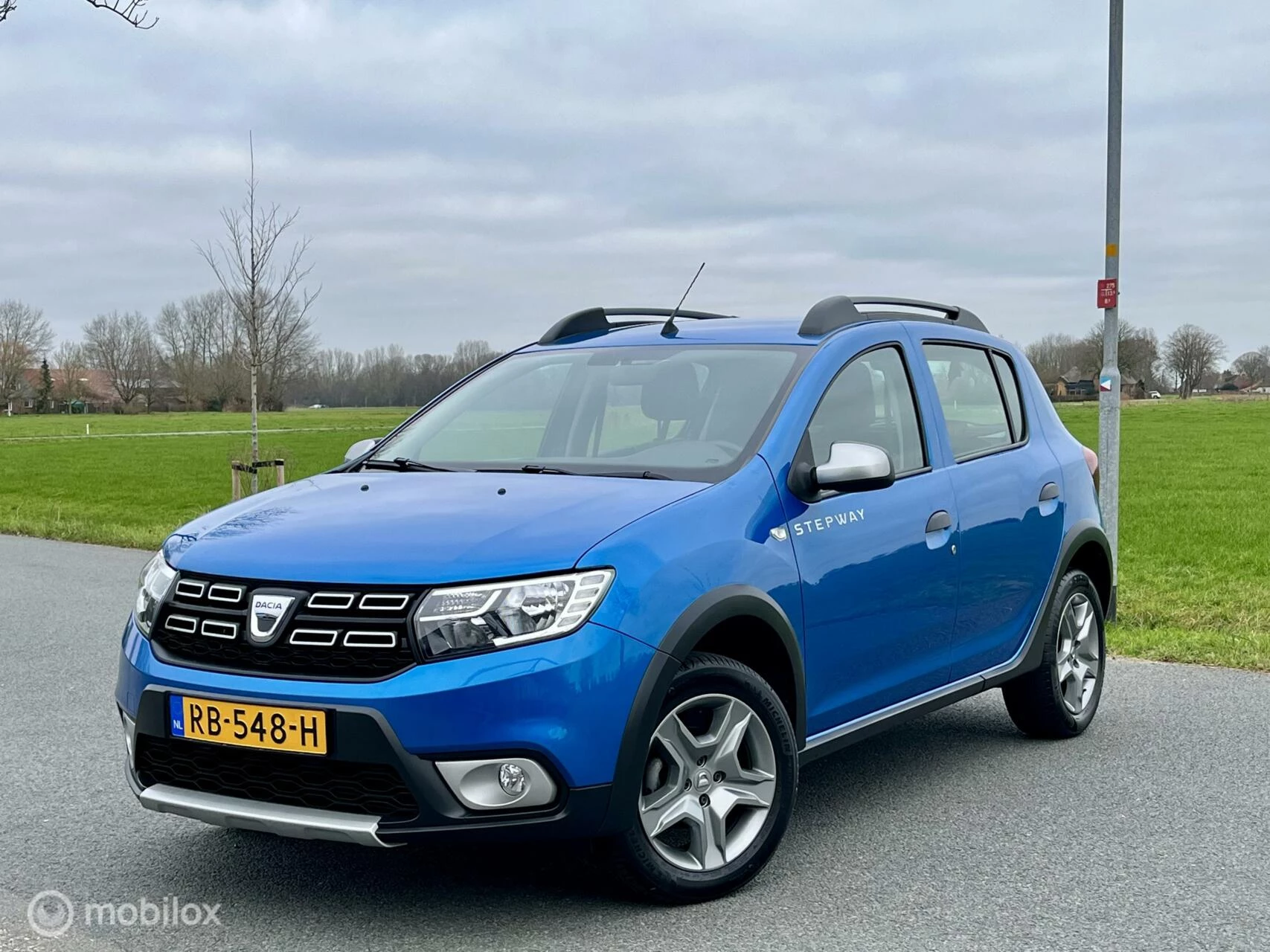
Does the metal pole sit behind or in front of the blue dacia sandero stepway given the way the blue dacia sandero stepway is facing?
behind

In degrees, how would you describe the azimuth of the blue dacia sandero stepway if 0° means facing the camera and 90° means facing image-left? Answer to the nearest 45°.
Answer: approximately 45°

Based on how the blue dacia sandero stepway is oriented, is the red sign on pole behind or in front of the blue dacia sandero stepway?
behind
